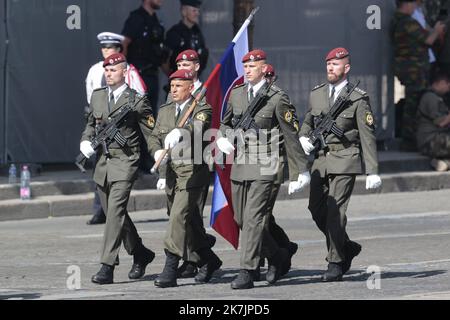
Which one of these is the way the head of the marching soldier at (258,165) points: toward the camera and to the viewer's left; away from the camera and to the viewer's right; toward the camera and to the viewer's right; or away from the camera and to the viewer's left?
toward the camera and to the viewer's left

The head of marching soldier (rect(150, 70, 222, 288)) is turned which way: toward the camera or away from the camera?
toward the camera

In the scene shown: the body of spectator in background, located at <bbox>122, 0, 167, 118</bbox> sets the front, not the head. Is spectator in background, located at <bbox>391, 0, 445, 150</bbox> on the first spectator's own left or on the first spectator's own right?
on the first spectator's own left

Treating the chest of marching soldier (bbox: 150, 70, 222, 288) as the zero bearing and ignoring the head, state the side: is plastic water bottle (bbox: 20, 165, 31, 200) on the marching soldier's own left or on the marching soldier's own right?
on the marching soldier's own right

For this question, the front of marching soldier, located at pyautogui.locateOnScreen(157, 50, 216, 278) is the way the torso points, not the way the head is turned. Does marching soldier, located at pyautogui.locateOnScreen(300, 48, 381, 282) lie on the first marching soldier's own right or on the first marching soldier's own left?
on the first marching soldier's own left

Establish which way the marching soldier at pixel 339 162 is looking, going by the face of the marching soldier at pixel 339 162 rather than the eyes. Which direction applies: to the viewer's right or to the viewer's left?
to the viewer's left

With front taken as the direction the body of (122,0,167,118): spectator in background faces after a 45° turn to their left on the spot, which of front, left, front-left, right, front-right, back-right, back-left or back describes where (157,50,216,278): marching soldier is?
right

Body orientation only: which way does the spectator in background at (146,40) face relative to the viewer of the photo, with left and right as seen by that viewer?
facing the viewer and to the right of the viewer

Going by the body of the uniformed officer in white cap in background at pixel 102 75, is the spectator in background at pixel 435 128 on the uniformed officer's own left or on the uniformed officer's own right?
on the uniformed officer's own left

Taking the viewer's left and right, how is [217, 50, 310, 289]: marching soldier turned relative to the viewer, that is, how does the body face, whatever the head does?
facing the viewer and to the left of the viewer
